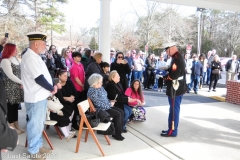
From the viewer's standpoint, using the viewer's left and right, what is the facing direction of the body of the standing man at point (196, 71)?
facing the viewer and to the left of the viewer

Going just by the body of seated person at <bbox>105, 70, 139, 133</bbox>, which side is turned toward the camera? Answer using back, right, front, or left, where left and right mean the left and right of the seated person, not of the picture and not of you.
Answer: right

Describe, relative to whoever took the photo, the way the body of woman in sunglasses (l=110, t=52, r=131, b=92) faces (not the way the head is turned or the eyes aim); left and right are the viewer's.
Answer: facing the viewer

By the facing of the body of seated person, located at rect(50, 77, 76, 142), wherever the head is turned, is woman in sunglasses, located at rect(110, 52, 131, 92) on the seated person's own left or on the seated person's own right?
on the seated person's own left

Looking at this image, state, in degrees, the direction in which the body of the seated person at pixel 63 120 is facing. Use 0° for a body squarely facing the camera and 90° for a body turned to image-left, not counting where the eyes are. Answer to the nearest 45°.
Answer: approximately 270°

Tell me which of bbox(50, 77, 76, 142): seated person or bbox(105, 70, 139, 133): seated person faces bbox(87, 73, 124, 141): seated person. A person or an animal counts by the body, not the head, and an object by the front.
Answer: bbox(50, 77, 76, 142): seated person

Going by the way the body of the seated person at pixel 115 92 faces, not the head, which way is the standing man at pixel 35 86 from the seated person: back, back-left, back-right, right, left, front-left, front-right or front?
back-right

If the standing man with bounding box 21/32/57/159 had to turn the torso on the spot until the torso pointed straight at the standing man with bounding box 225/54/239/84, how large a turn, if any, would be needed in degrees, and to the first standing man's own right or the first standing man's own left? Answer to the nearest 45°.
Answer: approximately 45° to the first standing man's own left

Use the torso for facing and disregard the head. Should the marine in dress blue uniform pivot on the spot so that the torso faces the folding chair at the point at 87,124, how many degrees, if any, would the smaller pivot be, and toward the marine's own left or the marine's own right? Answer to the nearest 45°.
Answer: approximately 45° to the marine's own left

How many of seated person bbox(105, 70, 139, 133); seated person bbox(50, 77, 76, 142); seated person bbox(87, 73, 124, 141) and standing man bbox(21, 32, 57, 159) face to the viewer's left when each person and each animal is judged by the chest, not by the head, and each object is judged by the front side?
0

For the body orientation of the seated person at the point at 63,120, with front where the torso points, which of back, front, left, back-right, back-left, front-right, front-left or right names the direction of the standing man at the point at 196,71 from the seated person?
front-left

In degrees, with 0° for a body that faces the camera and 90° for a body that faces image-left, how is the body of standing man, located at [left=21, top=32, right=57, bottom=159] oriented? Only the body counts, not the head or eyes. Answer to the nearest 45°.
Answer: approximately 270°

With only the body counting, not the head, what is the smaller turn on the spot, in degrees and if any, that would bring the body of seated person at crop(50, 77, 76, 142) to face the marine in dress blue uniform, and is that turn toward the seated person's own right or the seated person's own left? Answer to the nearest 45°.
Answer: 0° — they already face them

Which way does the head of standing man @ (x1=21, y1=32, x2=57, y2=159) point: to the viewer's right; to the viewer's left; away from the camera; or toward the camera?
to the viewer's right

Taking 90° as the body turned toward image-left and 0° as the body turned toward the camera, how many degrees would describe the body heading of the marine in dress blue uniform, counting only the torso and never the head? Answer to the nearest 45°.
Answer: approximately 90°

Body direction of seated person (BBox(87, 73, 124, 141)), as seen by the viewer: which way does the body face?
to the viewer's right
